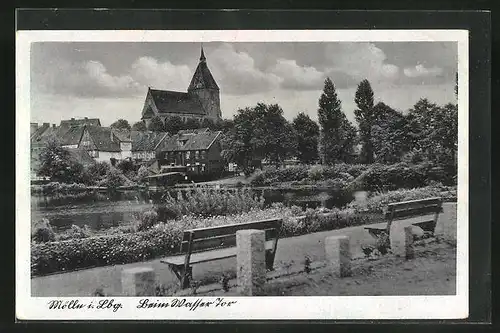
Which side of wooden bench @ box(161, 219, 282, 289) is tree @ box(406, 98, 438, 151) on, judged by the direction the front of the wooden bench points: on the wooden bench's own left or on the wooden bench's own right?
on the wooden bench's own right

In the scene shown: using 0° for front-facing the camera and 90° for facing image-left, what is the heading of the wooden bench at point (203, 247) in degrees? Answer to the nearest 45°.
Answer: approximately 135°

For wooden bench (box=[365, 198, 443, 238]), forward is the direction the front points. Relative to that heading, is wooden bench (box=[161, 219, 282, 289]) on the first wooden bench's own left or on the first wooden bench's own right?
on the first wooden bench's own left

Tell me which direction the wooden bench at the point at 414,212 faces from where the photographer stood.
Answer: facing away from the viewer and to the left of the viewer

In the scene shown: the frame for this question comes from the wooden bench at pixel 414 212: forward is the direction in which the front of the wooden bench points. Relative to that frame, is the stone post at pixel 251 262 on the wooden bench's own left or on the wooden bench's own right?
on the wooden bench's own left
